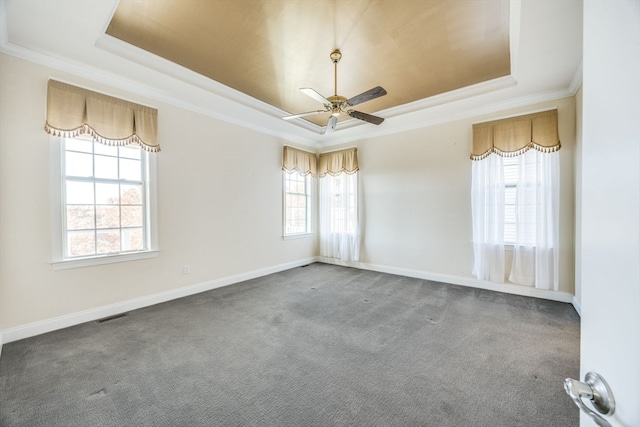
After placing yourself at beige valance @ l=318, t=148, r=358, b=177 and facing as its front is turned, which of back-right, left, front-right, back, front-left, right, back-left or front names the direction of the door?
front-left

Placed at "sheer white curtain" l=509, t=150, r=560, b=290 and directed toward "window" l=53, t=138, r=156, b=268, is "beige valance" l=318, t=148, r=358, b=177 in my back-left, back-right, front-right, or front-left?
front-right

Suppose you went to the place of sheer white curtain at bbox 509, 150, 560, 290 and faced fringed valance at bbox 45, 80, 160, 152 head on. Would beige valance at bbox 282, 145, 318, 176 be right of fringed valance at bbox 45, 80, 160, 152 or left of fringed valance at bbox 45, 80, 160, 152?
right

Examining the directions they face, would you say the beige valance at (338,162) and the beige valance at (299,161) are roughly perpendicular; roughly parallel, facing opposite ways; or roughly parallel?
roughly perpendicular

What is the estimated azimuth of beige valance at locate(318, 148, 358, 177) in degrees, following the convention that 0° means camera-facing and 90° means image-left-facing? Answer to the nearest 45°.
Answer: approximately 45°

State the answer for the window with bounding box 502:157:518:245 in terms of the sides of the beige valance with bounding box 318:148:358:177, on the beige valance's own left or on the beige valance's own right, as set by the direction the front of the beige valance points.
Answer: on the beige valance's own left

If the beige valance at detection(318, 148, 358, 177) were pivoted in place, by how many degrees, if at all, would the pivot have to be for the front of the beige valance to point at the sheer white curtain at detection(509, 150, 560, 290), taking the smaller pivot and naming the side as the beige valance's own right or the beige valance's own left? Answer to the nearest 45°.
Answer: approximately 90° to the beige valance's own left

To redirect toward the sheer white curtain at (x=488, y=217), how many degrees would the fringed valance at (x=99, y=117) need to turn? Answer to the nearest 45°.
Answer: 0° — it already faces it

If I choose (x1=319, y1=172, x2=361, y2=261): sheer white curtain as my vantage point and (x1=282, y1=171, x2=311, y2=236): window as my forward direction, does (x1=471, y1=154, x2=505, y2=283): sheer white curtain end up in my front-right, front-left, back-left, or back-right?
back-left

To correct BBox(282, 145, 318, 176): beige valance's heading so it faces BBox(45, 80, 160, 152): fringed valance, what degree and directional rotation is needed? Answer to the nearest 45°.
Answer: approximately 90° to its right

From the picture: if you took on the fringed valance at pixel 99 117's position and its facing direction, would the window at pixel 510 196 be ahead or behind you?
ahead

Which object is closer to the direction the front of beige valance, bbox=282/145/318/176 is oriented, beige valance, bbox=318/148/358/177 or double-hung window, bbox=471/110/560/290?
the double-hung window

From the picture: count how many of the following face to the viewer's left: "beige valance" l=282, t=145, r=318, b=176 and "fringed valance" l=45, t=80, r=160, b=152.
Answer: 0

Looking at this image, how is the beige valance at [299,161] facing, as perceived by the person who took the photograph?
facing the viewer and to the right of the viewer

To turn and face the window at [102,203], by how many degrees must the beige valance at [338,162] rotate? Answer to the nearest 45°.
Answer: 0° — it already faces it
